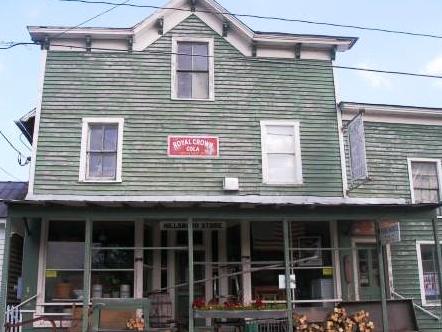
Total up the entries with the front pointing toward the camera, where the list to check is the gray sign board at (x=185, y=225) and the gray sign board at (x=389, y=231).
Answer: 2

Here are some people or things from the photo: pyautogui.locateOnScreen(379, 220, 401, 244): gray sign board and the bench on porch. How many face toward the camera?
2

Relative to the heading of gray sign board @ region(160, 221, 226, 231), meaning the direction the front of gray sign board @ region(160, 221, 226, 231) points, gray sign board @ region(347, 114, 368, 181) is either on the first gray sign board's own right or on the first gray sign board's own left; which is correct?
on the first gray sign board's own left

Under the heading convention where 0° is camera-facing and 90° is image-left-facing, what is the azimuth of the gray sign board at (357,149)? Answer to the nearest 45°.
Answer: approximately 45°

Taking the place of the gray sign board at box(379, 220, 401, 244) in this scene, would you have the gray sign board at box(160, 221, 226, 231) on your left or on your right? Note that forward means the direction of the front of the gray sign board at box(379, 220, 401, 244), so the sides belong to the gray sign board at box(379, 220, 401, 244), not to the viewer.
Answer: on your right

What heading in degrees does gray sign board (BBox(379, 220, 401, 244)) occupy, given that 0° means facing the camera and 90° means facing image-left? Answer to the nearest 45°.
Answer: approximately 0°

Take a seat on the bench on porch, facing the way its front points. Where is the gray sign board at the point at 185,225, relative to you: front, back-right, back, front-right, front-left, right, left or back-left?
back-left

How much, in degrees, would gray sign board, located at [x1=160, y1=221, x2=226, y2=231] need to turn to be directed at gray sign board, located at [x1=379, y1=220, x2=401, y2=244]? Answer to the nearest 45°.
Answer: approximately 90° to its left
